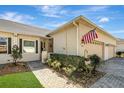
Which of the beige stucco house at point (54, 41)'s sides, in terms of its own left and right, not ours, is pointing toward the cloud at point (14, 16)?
back
